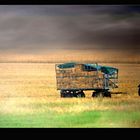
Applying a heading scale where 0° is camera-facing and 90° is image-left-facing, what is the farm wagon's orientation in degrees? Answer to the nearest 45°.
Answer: approximately 270°
